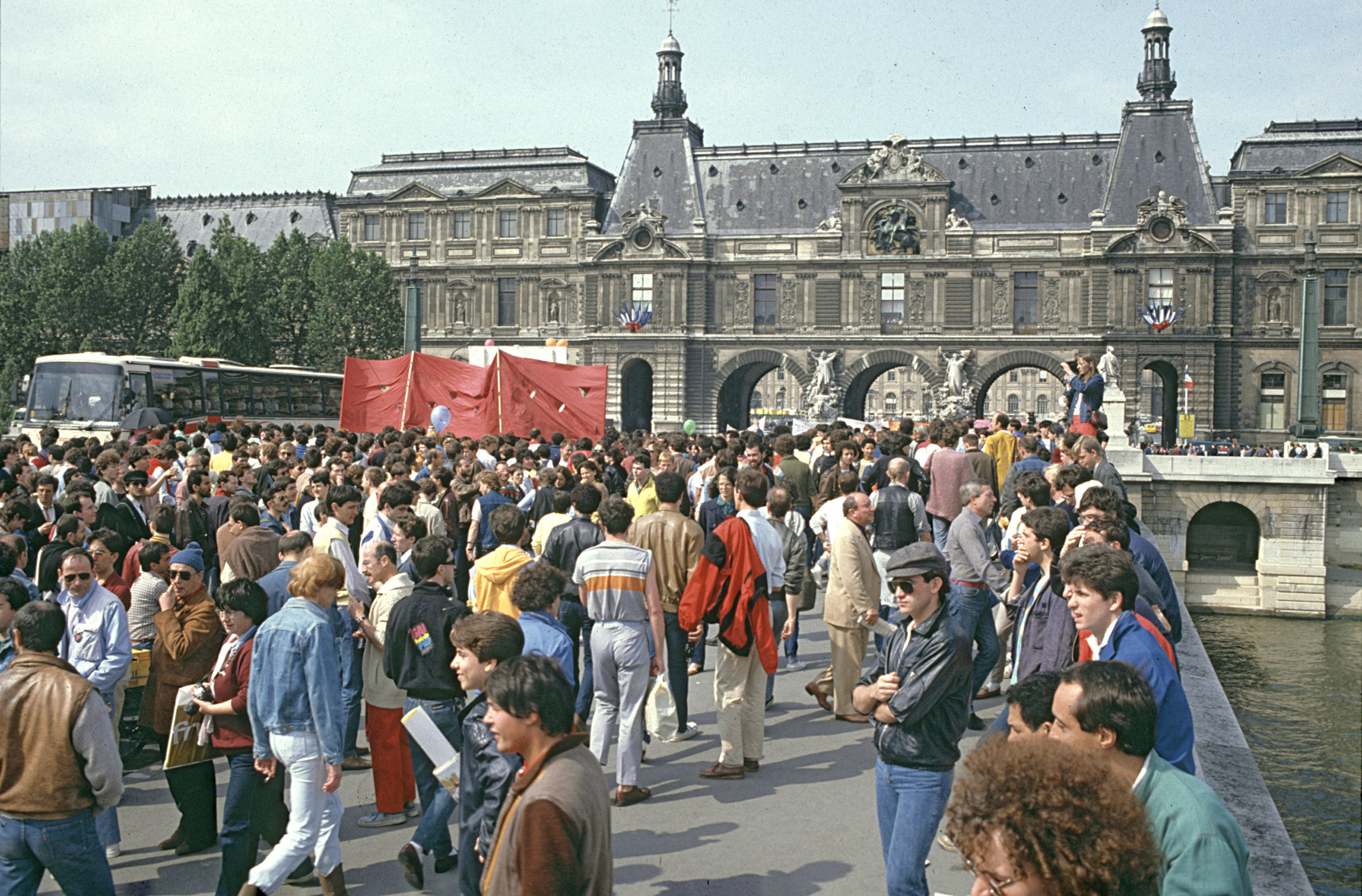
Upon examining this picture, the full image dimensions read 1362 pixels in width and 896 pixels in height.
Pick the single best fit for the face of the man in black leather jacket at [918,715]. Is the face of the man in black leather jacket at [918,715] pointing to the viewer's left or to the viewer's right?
to the viewer's left

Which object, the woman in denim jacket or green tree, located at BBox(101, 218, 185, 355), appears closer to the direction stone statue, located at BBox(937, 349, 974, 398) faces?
the woman in denim jacket

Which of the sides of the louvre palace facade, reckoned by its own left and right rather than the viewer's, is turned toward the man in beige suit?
front

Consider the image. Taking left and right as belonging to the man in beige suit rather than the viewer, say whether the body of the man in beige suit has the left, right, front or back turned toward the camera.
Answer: right

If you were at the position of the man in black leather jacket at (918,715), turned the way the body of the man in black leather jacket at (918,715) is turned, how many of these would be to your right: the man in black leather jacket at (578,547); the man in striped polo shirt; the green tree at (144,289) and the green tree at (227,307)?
4

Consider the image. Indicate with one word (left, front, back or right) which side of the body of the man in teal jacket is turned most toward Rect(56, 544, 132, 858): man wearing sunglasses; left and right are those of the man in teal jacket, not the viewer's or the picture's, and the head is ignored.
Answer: front

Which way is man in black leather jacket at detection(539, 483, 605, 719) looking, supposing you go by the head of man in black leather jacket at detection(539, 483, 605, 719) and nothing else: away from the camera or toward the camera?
away from the camera

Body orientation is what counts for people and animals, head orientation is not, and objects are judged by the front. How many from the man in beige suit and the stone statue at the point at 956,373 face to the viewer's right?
1

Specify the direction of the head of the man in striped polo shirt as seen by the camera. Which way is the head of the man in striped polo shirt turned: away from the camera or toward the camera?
away from the camera

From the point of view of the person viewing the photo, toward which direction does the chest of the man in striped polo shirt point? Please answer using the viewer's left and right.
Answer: facing away from the viewer

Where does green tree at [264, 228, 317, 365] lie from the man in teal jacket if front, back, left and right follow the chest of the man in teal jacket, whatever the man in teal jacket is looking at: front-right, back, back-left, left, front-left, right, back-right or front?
front-right

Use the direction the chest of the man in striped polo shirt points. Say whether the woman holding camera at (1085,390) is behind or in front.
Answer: in front

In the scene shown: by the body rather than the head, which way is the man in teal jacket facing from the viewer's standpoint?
to the viewer's left
